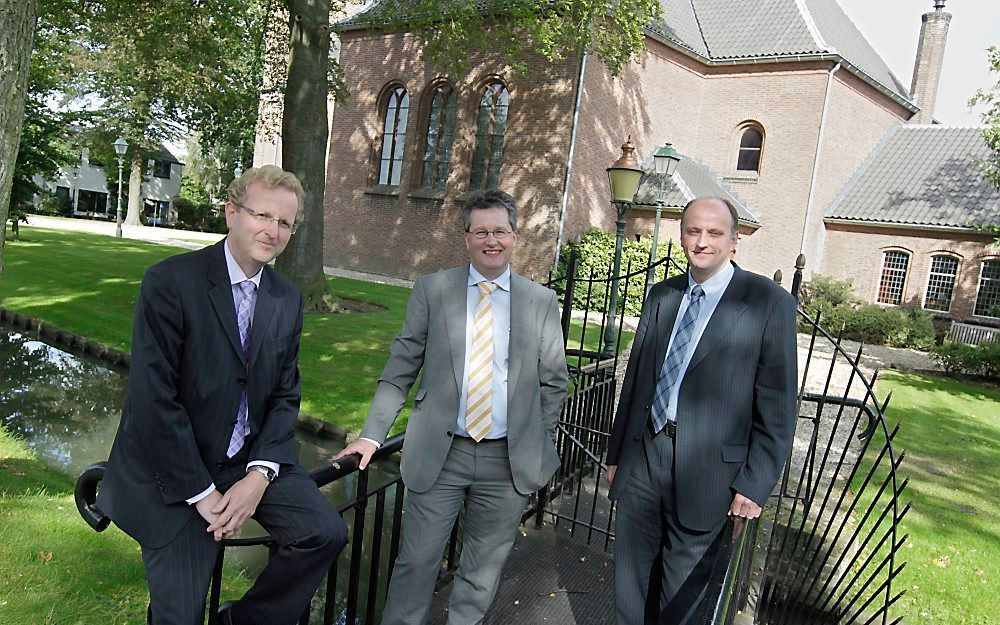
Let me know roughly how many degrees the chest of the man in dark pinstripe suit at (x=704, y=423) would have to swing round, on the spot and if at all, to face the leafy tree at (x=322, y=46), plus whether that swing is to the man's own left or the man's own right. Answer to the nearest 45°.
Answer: approximately 90° to the man's own right

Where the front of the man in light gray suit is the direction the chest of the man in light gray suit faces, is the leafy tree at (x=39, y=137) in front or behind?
behind

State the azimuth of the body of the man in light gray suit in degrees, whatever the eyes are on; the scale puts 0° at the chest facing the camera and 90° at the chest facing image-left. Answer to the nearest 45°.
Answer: approximately 0°

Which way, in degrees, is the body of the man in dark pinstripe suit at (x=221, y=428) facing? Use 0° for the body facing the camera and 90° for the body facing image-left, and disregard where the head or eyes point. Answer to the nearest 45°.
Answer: approximately 315°

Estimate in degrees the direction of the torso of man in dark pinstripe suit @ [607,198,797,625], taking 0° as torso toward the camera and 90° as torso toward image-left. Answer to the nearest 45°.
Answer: approximately 45°

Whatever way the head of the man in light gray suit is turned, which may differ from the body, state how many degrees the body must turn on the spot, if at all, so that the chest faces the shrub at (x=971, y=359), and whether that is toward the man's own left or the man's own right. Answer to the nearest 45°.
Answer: approximately 135° to the man's own left

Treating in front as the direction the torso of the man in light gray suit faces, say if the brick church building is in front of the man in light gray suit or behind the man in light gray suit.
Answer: behind
